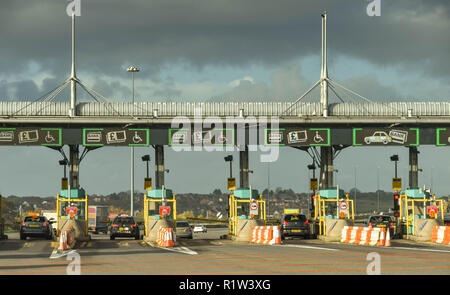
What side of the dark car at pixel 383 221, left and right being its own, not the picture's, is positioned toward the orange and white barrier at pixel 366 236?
back

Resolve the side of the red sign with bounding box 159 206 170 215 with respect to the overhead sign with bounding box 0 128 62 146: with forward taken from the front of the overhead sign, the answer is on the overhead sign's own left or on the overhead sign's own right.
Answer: on the overhead sign's own left

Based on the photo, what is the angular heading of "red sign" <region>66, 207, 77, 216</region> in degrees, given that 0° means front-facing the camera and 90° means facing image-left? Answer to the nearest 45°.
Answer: approximately 0°

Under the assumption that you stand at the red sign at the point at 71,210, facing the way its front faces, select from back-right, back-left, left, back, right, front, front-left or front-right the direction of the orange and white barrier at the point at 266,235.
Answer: front-left

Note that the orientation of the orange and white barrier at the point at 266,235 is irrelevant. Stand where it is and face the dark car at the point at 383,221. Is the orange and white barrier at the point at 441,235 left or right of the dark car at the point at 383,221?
right

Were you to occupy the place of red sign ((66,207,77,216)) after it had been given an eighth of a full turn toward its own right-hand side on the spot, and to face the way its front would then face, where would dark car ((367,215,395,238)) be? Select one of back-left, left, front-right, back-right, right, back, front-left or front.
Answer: back-left

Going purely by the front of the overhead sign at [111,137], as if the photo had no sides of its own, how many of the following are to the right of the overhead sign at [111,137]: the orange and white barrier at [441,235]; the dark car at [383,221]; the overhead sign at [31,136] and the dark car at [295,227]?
1

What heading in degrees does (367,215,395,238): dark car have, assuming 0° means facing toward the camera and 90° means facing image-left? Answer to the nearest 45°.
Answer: approximately 180°

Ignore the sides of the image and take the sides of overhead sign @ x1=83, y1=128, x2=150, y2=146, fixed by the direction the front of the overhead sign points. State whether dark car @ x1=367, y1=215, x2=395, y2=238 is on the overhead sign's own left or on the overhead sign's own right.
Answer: on the overhead sign's own left

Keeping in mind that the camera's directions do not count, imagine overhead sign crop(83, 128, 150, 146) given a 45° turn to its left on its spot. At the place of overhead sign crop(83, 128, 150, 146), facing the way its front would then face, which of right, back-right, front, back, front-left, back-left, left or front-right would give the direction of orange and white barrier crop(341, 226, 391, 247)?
front

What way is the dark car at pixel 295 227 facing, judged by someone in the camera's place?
facing away from the viewer

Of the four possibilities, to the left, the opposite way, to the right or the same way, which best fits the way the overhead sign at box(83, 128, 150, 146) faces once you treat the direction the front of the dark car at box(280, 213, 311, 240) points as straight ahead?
the opposite way
